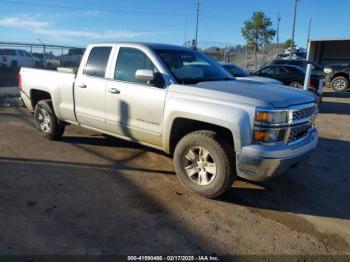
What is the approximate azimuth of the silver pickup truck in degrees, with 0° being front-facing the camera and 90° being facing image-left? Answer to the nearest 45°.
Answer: approximately 315°

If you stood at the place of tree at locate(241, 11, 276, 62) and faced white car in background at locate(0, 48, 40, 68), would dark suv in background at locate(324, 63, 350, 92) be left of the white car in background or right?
left

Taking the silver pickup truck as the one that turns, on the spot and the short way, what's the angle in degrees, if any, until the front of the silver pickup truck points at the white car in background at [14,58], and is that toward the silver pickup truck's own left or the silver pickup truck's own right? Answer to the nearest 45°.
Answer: approximately 180°
